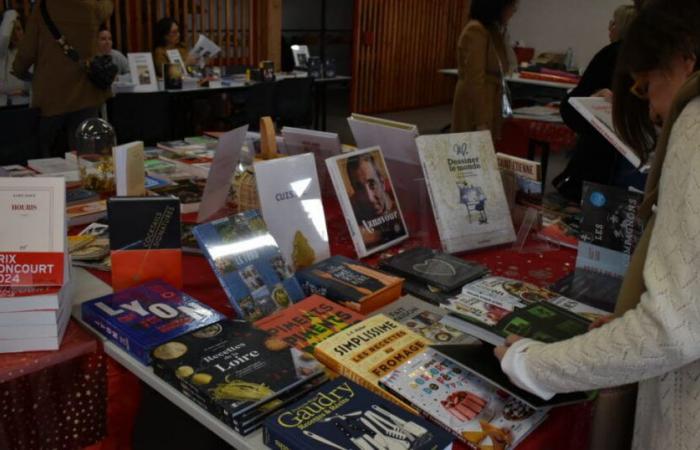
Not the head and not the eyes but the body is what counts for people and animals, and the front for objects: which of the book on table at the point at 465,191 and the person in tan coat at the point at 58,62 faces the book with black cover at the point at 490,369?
the book on table

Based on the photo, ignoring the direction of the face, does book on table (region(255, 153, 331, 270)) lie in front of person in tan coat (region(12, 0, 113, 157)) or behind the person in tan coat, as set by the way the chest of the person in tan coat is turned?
behind

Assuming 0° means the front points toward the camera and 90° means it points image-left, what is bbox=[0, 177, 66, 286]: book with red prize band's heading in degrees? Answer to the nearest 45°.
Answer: approximately 0°

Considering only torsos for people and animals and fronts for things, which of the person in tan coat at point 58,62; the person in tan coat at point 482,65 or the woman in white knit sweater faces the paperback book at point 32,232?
the woman in white knit sweater

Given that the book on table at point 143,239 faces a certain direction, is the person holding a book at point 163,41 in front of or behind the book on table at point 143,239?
behind

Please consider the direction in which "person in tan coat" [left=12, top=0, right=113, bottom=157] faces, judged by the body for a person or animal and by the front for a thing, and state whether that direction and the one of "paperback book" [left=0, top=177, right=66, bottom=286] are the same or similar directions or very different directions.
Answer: very different directions

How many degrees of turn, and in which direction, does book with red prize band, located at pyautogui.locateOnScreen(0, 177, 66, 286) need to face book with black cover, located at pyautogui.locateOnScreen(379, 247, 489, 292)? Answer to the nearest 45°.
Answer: approximately 90° to its left

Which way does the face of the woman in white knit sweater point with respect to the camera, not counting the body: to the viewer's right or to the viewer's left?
to the viewer's left

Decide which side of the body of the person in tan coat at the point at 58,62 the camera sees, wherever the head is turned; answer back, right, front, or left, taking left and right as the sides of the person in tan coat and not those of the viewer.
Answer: back

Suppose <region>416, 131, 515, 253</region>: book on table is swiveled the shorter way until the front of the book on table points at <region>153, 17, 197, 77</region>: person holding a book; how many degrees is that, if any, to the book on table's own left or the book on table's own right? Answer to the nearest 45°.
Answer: approximately 135° to the book on table's own right

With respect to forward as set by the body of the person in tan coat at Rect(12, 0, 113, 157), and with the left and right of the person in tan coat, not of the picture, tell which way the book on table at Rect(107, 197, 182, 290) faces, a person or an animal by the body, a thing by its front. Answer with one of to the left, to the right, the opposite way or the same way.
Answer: the opposite way
